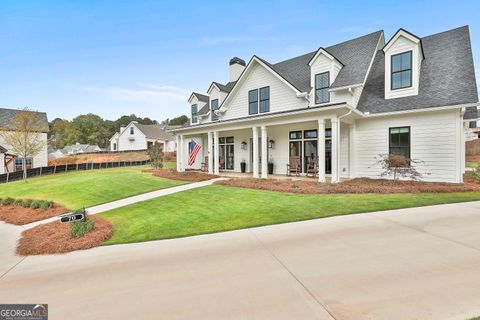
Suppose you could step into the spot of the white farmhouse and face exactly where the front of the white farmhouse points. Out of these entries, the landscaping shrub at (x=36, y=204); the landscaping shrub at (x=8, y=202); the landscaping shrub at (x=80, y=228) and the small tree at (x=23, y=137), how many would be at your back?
0

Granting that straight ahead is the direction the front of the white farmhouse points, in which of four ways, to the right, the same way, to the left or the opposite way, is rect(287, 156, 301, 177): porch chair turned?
the same way

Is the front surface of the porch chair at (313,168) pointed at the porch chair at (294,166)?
no

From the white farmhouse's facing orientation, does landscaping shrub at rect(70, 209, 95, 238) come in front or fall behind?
in front

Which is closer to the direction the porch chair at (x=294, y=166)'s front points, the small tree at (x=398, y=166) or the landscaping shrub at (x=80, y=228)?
the landscaping shrub

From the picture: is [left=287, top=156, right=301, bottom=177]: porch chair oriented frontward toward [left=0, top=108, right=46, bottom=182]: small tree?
no

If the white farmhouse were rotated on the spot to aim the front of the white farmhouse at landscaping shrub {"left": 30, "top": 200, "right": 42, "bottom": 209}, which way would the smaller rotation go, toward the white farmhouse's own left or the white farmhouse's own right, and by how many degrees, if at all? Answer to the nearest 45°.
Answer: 0° — it already faces it

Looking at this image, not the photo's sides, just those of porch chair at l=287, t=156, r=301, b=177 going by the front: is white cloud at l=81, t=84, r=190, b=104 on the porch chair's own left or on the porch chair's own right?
on the porch chair's own right

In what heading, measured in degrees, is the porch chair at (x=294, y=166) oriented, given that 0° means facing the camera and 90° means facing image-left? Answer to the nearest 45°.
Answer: approximately 45°

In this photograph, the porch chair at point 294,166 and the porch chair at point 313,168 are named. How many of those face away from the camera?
0

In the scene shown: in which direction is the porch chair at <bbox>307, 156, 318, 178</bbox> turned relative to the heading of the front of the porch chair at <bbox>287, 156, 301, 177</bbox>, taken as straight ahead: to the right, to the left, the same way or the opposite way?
the same way

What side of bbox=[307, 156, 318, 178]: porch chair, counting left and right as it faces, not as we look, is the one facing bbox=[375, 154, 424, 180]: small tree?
left

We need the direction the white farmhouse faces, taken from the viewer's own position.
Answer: facing the viewer and to the left of the viewer

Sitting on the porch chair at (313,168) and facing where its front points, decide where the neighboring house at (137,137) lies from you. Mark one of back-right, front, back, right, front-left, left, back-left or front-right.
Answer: right
